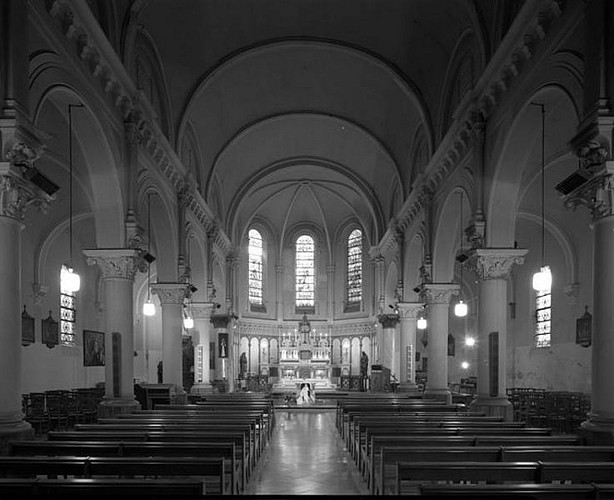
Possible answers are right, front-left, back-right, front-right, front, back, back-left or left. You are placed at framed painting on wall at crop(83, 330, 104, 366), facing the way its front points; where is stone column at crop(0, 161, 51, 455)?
front-right

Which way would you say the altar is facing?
toward the camera

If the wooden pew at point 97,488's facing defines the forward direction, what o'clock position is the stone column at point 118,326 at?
The stone column is roughly at 12 o'clock from the wooden pew.

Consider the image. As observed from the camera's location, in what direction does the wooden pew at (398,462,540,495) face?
facing away from the viewer

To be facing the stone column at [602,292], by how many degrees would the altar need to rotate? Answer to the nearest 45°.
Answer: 0° — it already faces it

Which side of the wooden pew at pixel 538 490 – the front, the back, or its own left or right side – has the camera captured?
back

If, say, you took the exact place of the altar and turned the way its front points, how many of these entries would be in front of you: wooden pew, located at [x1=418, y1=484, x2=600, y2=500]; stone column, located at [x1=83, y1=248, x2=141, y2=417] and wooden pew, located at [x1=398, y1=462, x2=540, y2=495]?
3

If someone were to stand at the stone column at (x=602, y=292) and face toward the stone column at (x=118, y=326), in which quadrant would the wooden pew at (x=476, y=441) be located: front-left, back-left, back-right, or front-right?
front-left

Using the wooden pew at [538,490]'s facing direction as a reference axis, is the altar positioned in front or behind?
in front

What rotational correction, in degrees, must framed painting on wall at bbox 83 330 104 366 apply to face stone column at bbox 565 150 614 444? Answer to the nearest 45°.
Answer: approximately 45° to its right

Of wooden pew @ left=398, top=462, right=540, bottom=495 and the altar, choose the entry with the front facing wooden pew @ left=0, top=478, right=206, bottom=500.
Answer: the altar

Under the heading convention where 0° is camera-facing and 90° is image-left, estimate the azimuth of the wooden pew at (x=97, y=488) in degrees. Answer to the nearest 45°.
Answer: approximately 180°

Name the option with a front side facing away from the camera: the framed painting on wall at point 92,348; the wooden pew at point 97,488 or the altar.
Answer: the wooden pew
